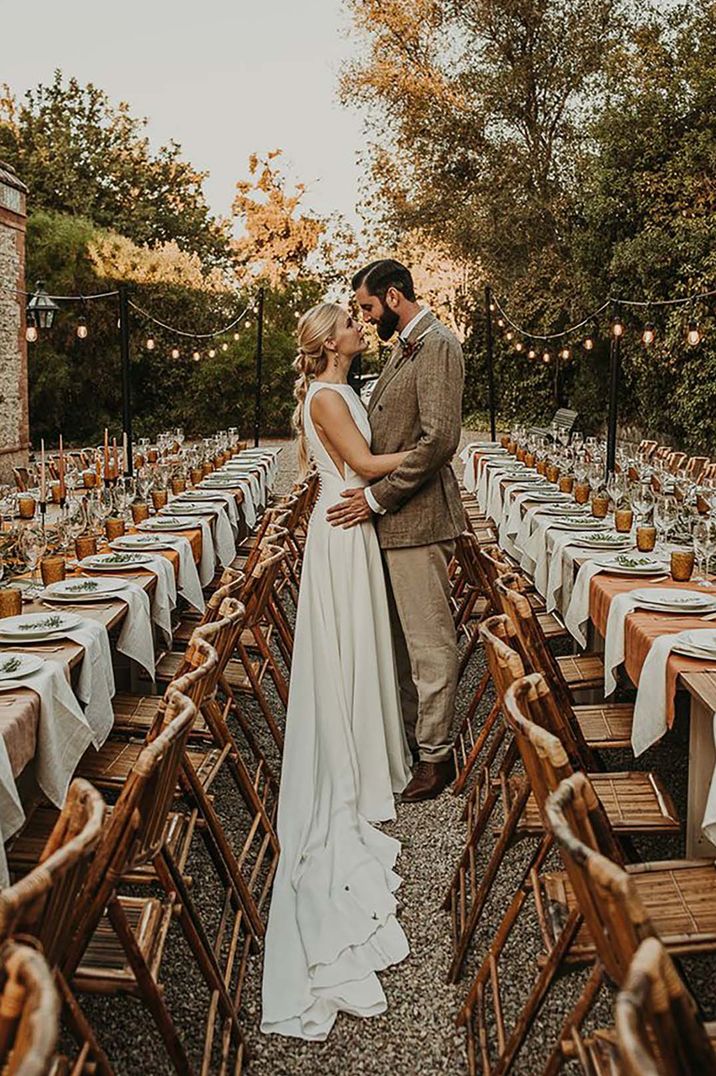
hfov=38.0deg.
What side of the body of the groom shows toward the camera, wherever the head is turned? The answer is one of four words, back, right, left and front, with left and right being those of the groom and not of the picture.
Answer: left

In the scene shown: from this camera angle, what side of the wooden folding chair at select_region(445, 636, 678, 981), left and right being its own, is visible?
right

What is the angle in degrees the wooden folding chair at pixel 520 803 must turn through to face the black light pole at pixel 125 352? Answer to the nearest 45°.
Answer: approximately 135° to its left

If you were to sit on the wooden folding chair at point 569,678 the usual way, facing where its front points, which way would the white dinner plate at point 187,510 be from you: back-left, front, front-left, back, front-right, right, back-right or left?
back-left

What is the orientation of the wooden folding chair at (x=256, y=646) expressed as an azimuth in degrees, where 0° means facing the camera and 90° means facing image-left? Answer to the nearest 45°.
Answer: approximately 90°

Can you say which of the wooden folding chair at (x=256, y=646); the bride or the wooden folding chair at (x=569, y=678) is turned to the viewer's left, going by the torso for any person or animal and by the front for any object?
the wooden folding chair at (x=256, y=646)

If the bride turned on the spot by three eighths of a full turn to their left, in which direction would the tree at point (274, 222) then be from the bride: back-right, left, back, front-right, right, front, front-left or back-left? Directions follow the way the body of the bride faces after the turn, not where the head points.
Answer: front-right

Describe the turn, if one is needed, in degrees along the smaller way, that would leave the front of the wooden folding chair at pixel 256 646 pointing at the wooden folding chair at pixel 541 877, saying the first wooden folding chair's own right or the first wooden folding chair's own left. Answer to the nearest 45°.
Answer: approximately 90° to the first wooden folding chair's own left

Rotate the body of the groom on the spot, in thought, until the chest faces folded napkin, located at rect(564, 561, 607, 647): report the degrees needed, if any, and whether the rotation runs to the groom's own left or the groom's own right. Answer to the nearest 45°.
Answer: approximately 180°

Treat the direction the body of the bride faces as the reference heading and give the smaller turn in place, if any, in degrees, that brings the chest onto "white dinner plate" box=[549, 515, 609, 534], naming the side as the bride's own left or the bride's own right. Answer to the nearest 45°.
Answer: approximately 45° to the bride's own left

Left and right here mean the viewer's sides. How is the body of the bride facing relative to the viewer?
facing to the right of the viewer

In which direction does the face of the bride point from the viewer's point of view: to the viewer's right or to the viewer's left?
to the viewer's right

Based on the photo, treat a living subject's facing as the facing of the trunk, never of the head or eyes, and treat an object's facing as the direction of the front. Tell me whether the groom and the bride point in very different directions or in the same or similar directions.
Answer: very different directions

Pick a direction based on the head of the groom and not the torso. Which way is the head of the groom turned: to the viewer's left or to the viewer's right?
to the viewer's left

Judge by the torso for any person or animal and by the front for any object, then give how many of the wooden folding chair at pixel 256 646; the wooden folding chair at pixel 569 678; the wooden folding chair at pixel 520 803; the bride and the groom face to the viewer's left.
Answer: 2

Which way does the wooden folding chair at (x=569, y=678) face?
to the viewer's right
